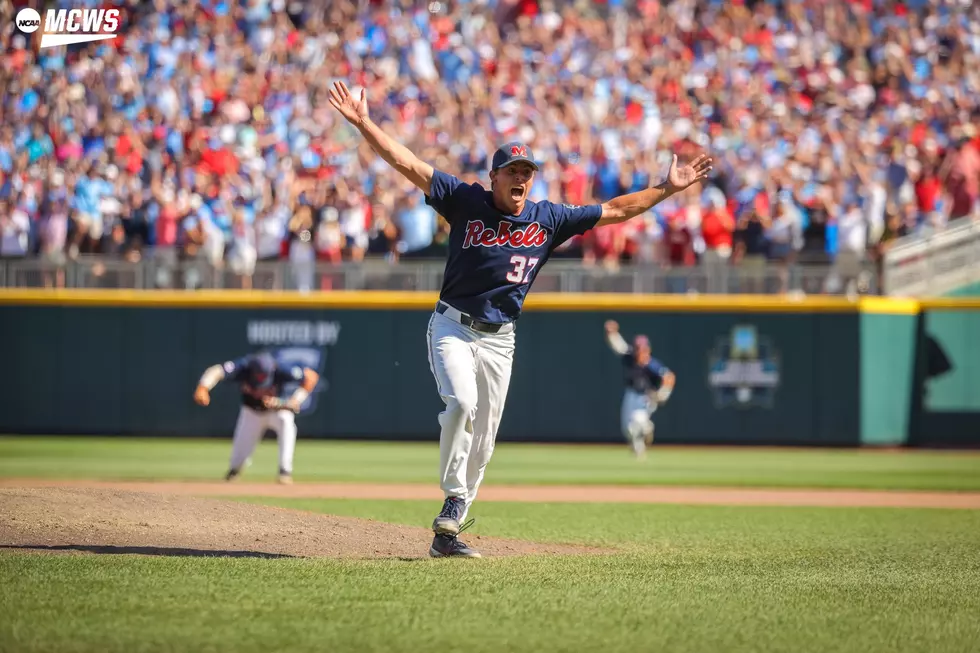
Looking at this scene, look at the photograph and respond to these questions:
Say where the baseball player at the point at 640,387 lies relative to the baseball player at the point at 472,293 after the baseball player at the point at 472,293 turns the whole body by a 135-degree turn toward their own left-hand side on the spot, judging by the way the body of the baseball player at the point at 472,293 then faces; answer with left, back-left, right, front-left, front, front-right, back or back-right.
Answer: front-left

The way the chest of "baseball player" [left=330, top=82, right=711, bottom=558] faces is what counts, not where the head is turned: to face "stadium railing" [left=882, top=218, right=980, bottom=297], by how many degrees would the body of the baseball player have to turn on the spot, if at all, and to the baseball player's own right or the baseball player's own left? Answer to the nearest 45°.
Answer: approximately 135° to the baseball player's own left

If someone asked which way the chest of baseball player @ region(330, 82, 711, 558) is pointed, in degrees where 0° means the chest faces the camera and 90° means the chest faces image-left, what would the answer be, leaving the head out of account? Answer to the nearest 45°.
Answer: approximately 0°

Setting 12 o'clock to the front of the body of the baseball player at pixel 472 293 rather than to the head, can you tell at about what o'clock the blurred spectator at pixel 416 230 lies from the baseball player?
The blurred spectator is roughly at 6 o'clock from the baseball player.

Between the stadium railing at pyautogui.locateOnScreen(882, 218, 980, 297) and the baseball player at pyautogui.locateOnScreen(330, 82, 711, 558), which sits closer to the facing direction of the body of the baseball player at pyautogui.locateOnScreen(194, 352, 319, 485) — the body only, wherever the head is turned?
the baseball player

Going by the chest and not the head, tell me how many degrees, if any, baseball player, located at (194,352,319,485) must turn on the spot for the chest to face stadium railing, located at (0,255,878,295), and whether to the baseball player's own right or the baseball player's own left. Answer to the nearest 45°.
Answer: approximately 180°

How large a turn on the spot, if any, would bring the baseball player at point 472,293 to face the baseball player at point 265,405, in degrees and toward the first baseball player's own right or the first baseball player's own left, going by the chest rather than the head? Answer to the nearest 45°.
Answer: approximately 180°

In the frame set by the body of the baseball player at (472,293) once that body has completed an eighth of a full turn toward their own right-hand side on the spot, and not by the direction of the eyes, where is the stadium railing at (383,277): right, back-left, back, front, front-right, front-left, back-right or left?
back-right
